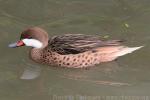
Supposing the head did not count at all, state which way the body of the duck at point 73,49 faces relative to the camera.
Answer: to the viewer's left
